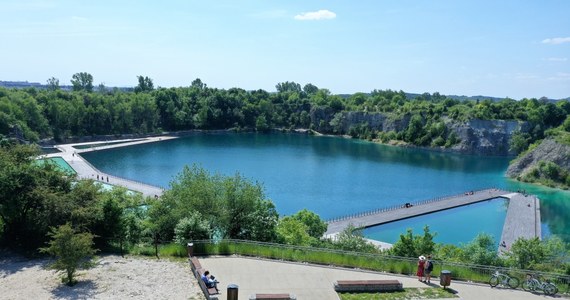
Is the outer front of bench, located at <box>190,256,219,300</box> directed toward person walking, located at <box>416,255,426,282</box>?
yes

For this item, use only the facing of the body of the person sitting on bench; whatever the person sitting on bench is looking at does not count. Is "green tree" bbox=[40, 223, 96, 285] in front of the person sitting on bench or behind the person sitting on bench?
behind

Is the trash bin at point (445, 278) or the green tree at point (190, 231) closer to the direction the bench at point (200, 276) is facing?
the trash bin

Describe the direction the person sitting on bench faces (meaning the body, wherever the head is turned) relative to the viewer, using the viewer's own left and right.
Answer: facing to the right of the viewer

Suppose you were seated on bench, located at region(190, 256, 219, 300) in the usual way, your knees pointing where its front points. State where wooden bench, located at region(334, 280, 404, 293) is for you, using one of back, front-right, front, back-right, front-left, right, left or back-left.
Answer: front

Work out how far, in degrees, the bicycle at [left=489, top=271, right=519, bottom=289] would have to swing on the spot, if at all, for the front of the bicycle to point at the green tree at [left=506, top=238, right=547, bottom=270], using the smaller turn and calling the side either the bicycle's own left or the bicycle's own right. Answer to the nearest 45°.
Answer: approximately 90° to the bicycle's own right

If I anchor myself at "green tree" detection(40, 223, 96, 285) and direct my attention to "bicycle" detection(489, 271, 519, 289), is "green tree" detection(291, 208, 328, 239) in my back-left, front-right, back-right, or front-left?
front-left

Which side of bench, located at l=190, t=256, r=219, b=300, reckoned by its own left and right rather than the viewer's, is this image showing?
right

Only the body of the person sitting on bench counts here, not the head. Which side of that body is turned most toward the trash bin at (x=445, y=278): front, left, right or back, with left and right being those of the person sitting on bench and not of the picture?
front

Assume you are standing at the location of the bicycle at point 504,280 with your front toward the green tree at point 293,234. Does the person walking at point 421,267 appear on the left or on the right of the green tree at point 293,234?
left

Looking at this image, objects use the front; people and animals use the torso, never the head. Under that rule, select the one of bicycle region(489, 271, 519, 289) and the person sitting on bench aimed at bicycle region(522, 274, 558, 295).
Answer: the person sitting on bench

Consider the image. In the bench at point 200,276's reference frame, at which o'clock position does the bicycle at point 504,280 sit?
The bicycle is roughly at 12 o'clock from the bench.

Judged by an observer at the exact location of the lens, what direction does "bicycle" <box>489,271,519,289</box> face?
facing to the left of the viewer

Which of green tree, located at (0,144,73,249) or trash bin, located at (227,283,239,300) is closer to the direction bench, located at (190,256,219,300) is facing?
the trash bin

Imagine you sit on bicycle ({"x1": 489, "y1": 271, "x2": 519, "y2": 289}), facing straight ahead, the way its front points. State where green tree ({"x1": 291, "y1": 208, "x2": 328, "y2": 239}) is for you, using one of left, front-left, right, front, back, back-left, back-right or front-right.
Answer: front-right

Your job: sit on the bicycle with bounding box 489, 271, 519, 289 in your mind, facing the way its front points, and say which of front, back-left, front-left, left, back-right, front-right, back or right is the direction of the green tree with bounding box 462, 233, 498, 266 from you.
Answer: right

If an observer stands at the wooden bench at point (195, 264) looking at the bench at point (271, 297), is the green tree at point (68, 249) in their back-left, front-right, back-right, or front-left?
back-right

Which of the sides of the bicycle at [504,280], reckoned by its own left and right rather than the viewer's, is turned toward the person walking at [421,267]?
front
